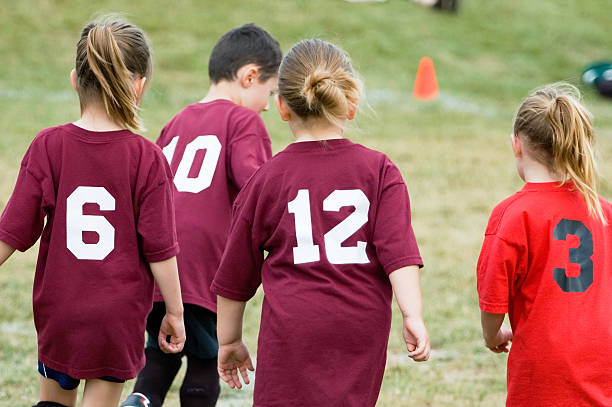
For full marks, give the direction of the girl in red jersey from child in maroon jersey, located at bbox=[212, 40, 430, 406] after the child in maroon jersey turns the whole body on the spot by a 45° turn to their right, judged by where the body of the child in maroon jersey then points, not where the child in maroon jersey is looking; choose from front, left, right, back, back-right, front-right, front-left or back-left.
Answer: front-right

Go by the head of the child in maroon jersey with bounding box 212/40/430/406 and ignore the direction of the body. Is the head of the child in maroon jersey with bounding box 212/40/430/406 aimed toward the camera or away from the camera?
away from the camera

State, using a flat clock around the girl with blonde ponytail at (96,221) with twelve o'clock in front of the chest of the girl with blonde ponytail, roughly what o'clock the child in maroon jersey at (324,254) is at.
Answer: The child in maroon jersey is roughly at 4 o'clock from the girl with blonde ponytail.

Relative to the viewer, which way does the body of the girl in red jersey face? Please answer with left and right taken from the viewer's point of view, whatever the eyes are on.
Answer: facing away from the viewer and to the left of the viewer

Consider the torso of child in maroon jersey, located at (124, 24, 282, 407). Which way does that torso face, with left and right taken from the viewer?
facing away from the viewer and to the right of the viewer

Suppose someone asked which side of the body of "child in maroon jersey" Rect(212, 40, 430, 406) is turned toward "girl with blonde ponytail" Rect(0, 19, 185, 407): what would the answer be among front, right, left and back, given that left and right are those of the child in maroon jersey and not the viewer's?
left

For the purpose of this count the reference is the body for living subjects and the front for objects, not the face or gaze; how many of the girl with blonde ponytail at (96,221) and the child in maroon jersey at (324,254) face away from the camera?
2

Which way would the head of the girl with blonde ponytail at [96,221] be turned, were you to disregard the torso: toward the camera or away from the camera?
away from the camera

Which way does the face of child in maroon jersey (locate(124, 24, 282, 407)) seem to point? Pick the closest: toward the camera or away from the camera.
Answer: away from the camera

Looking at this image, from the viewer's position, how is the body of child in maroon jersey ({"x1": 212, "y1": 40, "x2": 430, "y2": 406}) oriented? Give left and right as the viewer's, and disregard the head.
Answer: facing away from the viewer

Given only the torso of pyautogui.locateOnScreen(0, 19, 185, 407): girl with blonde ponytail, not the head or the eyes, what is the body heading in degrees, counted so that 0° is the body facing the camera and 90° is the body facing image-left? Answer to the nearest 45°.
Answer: approximately 180°
